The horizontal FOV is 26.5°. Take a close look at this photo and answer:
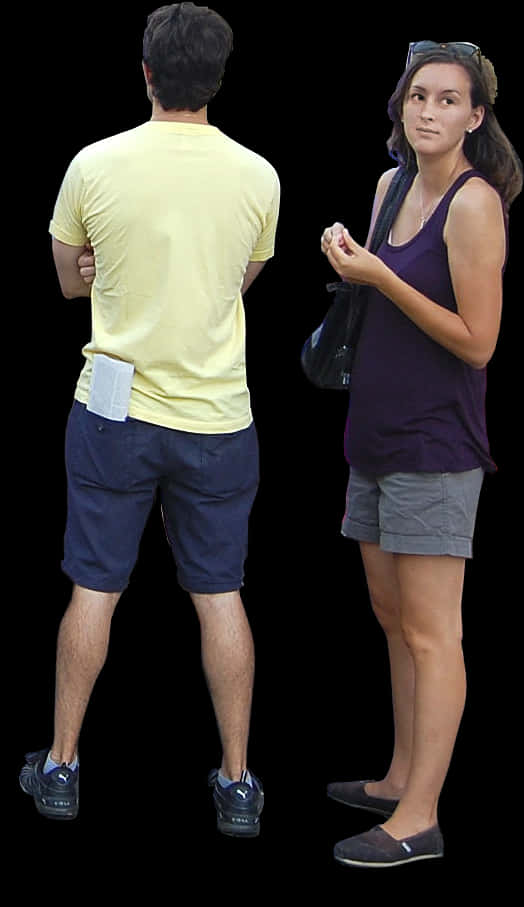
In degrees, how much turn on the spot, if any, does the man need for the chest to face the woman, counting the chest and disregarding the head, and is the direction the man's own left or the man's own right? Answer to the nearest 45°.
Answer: approximately 90° to the man's own right

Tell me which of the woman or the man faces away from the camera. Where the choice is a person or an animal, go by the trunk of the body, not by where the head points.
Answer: the man

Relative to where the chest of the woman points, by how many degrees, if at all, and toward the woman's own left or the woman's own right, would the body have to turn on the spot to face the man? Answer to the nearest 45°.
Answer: approximately 45° to the woman's own right

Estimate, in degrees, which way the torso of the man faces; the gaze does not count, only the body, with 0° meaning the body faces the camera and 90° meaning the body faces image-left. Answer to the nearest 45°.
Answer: approximately 180°

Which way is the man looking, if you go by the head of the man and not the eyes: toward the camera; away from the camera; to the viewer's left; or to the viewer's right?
away from the camera

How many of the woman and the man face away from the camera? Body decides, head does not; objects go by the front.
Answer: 1
